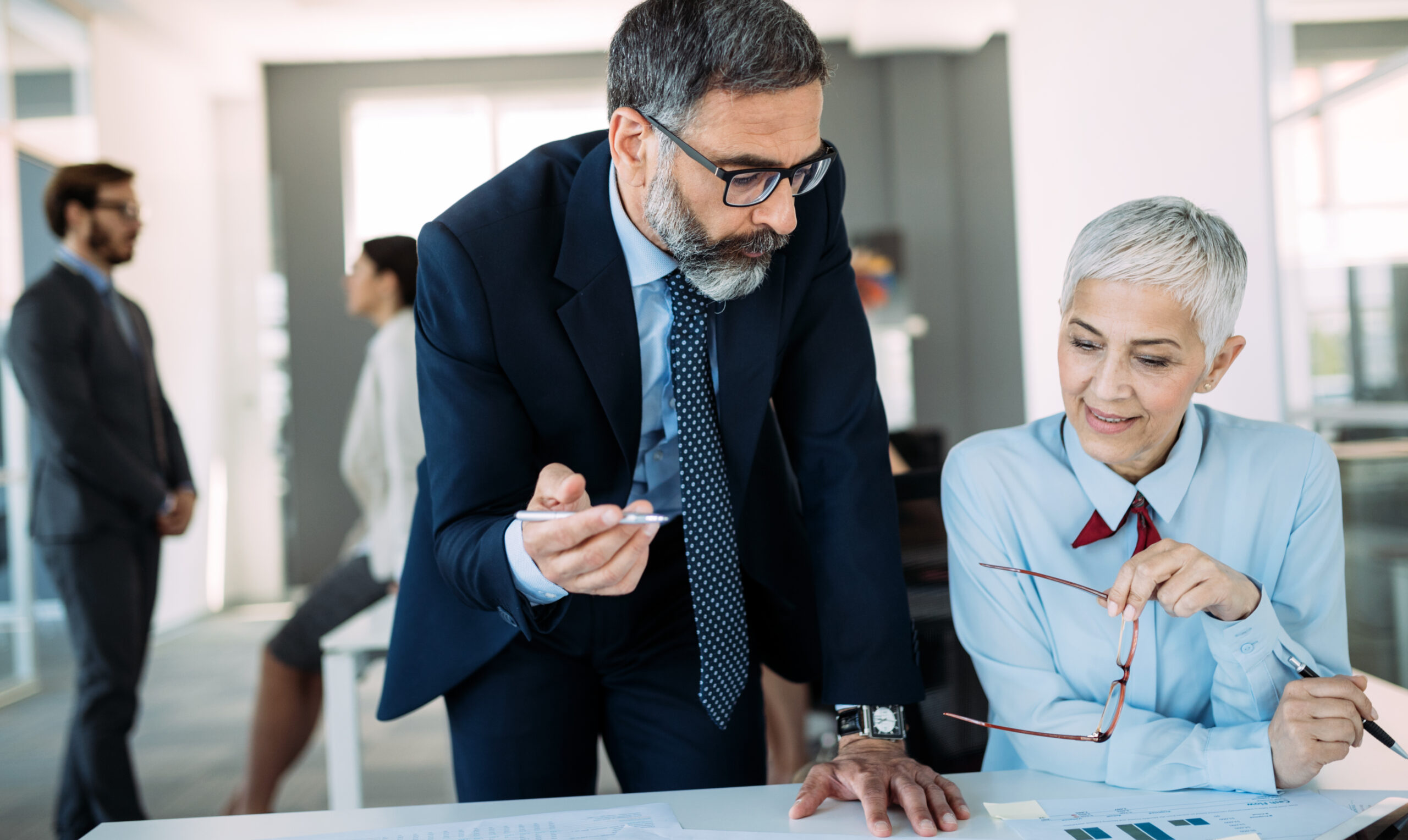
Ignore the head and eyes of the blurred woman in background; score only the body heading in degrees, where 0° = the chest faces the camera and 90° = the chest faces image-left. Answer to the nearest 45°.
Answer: approximately 90°

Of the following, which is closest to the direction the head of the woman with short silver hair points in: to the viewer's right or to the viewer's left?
to the viewer's left

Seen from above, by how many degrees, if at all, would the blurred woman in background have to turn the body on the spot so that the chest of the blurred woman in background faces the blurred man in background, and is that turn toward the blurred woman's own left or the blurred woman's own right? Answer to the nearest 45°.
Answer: approximately 45° to the blurred woman's own right

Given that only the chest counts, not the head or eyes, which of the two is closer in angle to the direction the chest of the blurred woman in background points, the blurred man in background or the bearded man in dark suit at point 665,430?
the blurred man in background

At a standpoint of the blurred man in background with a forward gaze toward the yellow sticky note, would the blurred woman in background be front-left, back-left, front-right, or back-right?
front-left

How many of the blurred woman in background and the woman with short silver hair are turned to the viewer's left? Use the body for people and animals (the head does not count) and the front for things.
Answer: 1

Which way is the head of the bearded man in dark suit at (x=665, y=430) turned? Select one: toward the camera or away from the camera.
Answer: toward the camera

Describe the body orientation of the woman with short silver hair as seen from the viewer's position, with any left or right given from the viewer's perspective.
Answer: facing the viewer

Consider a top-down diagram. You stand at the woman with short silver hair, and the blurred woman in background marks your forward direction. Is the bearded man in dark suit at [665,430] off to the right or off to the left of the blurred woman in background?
left

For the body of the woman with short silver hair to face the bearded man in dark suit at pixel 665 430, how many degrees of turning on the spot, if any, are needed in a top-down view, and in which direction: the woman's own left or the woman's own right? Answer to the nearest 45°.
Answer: approximately 90° to the woman's own right

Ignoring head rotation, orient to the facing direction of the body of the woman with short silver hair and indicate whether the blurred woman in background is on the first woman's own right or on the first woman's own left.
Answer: on the first woman's own right

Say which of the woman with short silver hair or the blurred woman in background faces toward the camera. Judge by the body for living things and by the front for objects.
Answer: the woman with short silver hair
